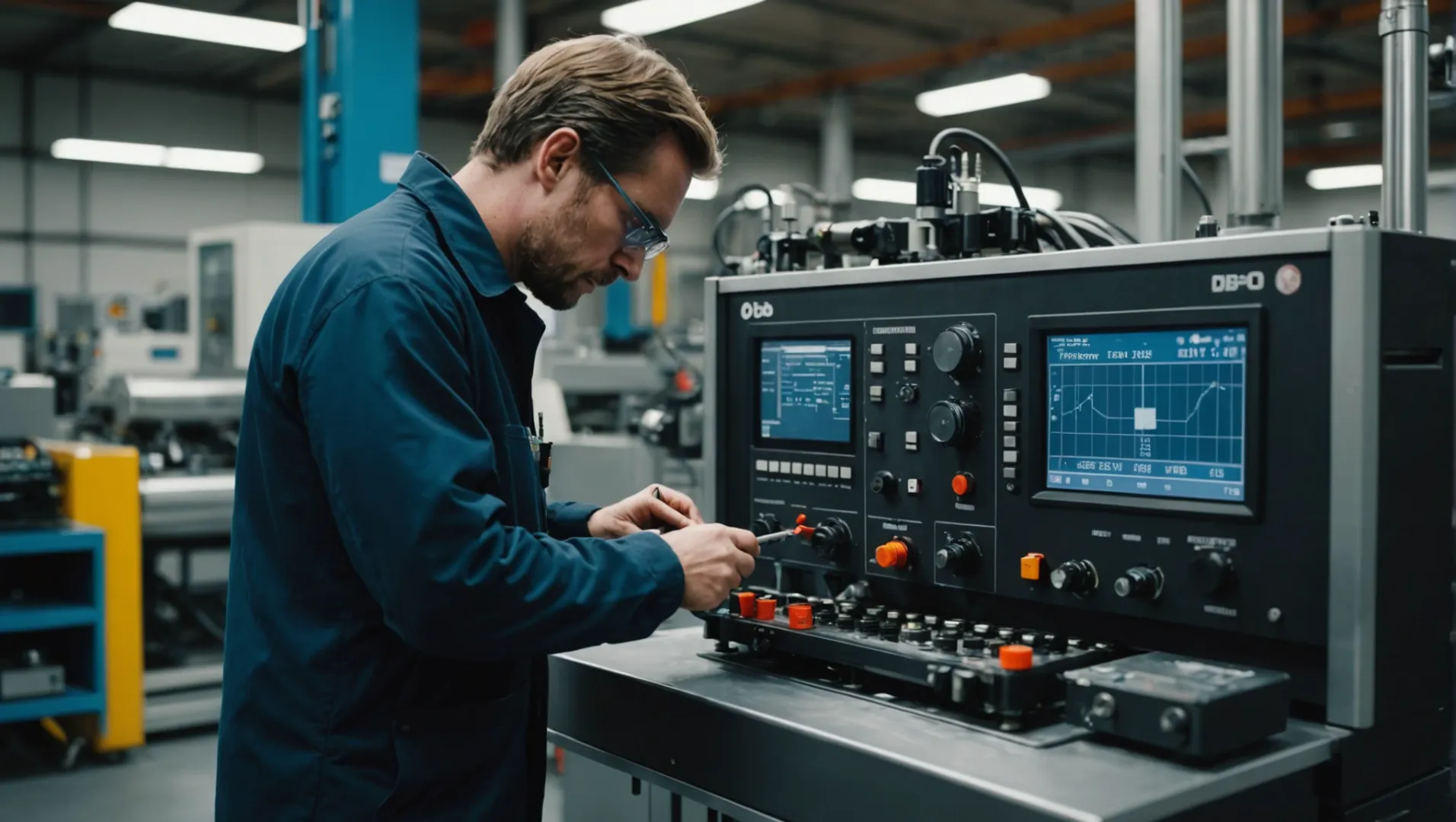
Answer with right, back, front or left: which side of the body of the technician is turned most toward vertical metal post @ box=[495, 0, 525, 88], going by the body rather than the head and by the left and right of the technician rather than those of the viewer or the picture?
left

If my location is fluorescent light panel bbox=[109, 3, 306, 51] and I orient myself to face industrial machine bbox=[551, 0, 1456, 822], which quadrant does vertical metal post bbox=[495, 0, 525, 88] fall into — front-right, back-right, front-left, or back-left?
front-left

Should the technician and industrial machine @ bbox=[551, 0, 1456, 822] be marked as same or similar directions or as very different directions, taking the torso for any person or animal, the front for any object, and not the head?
very different directions

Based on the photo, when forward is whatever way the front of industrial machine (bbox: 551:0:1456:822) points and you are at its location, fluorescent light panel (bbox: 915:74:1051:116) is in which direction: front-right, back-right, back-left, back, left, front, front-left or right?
back-right

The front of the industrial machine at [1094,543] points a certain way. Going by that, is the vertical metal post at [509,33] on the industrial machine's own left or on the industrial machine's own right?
on the industrial machine's own right

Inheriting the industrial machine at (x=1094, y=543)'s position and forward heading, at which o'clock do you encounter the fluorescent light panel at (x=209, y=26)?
The fluorescent light panel is roughly at 3 o'clock from the industrial machine.

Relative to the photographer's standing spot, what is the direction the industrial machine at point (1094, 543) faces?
facing the viewer and to the left of the viewer

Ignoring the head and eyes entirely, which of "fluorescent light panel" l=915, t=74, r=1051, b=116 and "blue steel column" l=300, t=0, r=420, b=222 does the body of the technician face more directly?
the fluorescent light panel

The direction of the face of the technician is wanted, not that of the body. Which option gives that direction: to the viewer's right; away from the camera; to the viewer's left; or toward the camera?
to the viewer's right

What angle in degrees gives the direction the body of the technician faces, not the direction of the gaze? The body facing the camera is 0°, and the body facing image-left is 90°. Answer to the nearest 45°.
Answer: approximately 270°

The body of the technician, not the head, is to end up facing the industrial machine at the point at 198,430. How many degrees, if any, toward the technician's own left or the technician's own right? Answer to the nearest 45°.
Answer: approximately 90° to the technician's own left

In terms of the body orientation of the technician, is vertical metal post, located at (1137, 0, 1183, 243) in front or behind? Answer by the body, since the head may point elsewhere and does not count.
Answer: in front

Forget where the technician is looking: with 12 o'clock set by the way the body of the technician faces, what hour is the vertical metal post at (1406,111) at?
The vertical metal post is roughly at 12 o'clock from the technician.

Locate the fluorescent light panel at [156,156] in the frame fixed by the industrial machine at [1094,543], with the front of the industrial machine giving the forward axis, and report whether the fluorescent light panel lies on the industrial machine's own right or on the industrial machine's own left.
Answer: on the industrial machine's own right

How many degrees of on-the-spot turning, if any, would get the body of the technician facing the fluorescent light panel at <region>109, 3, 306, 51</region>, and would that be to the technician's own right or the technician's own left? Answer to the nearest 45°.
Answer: approximately 90° to the technician's own left

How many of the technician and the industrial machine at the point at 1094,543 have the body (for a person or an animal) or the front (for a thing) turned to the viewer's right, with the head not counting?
1
